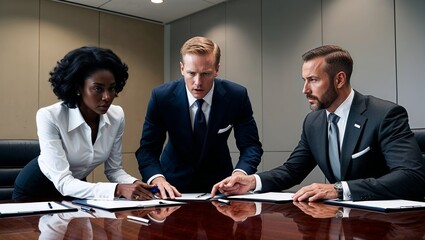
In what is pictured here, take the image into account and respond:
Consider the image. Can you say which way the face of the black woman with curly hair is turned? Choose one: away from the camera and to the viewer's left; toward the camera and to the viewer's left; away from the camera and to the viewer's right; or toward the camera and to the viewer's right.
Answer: toward the camera and to the viewer's right

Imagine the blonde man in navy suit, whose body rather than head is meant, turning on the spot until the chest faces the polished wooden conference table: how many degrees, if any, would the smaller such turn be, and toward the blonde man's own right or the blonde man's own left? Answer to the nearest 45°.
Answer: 0° — they already face it

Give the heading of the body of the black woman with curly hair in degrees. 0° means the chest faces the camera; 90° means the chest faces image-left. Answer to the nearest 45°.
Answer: approximately 315°

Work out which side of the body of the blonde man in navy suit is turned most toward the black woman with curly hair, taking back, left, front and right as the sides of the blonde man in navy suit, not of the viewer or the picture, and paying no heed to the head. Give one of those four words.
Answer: right

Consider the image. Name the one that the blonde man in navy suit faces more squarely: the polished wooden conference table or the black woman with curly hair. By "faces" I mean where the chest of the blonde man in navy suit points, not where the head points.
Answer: the polished wooden conference table

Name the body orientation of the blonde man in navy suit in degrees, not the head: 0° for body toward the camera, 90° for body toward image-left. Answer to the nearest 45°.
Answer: approximately 0°
